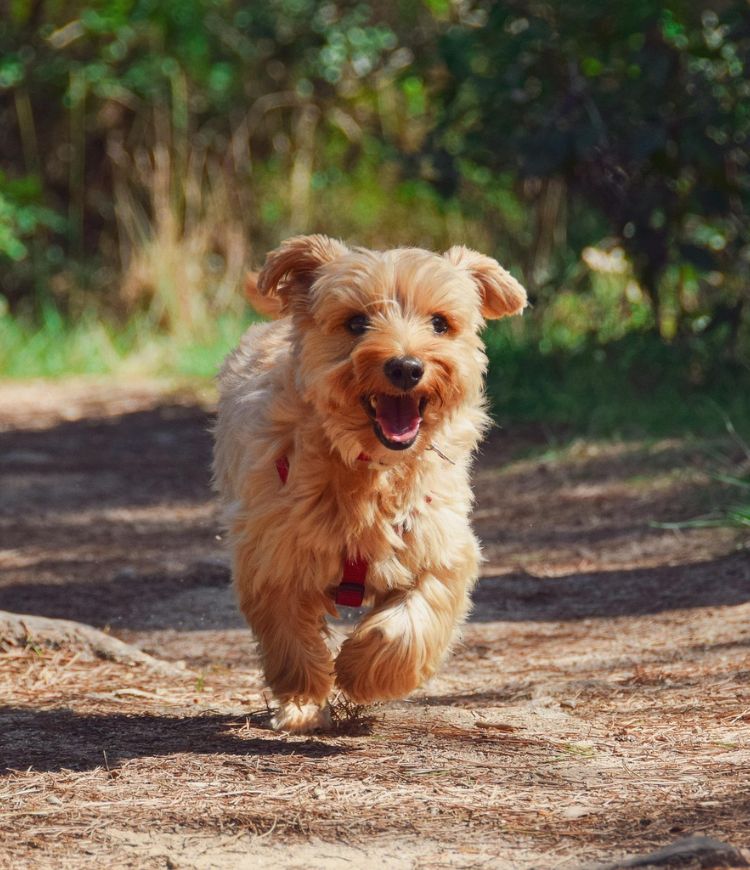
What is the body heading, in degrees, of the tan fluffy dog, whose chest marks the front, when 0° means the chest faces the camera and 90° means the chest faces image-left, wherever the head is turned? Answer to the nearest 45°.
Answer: approximately 0°
